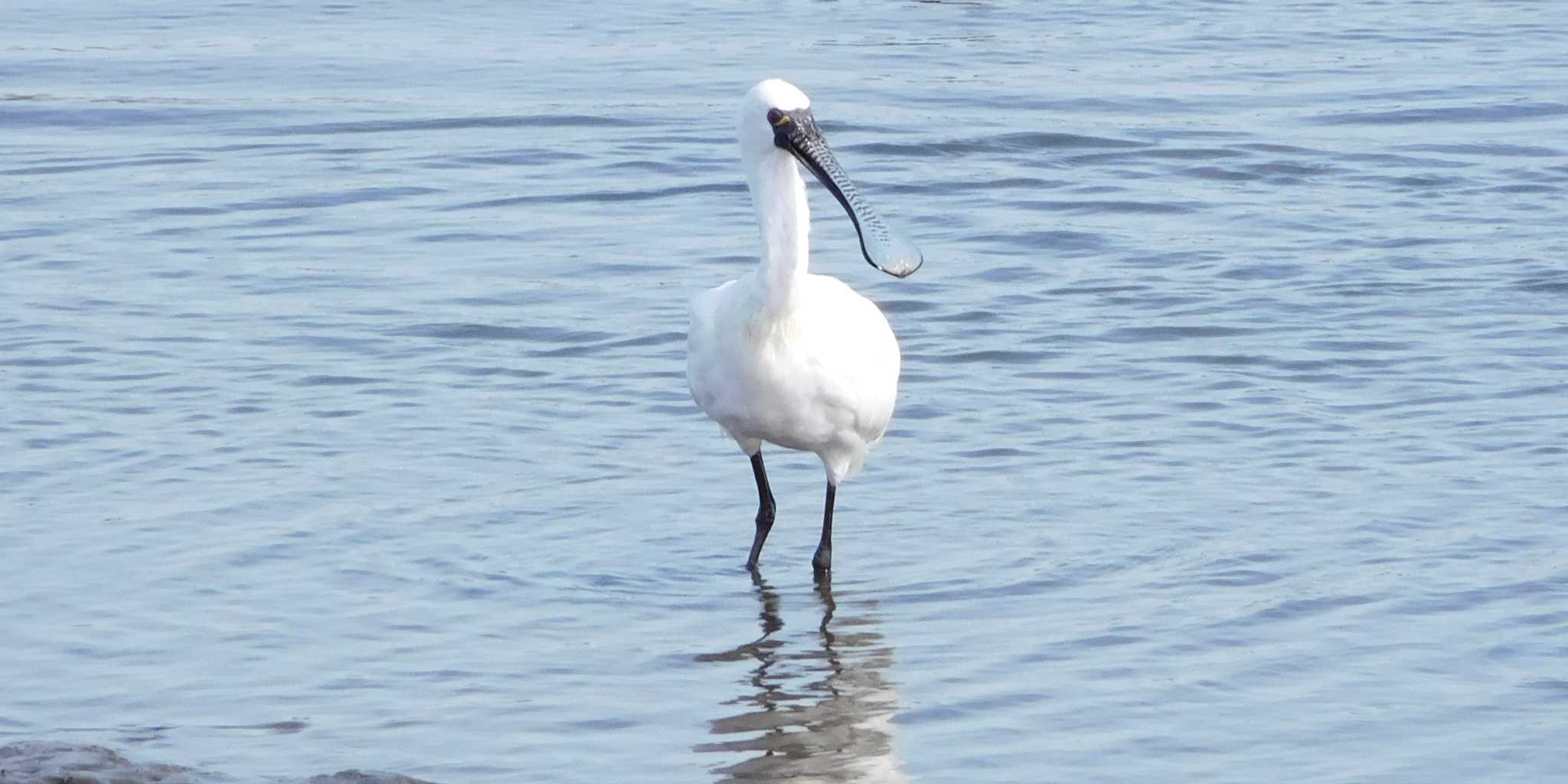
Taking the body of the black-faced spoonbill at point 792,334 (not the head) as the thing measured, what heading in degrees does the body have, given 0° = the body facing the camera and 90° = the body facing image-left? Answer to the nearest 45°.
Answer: approximately 0°
